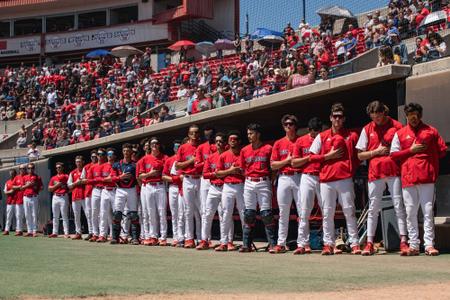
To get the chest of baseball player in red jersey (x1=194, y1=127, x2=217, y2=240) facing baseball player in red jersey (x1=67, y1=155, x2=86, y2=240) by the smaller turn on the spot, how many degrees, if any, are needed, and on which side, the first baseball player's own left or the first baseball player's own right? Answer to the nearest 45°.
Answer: approximately 90° to the first baseball player's own right

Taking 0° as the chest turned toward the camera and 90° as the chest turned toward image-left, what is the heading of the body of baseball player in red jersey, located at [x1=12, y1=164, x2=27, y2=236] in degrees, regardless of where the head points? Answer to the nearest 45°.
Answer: approximately 45°

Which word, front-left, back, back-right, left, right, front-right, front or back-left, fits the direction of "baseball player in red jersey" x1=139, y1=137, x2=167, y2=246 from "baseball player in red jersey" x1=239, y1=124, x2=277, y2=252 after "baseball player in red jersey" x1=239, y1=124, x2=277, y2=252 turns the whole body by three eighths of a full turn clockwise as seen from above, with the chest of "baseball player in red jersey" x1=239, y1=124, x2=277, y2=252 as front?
front

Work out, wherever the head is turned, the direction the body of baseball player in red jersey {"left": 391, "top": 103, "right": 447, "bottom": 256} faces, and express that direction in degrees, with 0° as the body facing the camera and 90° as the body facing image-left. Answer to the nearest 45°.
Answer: approximately 0°

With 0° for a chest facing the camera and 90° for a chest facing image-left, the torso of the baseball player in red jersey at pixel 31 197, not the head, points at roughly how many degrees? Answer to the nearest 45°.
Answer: approximately 0°

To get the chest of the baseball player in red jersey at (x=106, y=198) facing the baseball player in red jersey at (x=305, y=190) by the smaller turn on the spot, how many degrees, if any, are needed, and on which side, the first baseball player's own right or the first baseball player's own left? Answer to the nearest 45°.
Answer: approximately 90° to the first baseball player's own left

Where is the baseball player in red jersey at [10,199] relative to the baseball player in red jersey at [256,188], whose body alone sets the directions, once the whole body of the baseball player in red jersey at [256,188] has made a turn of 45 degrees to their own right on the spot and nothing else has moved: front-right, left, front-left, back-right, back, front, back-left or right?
right

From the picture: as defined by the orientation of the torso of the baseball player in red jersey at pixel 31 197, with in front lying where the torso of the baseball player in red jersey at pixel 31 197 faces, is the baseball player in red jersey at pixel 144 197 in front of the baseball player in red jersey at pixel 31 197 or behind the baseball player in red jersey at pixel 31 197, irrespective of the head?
in front

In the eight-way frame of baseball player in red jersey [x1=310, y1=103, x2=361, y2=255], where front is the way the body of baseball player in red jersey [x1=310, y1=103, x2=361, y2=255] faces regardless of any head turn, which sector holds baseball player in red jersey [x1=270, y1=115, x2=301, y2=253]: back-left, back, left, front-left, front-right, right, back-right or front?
back-right
